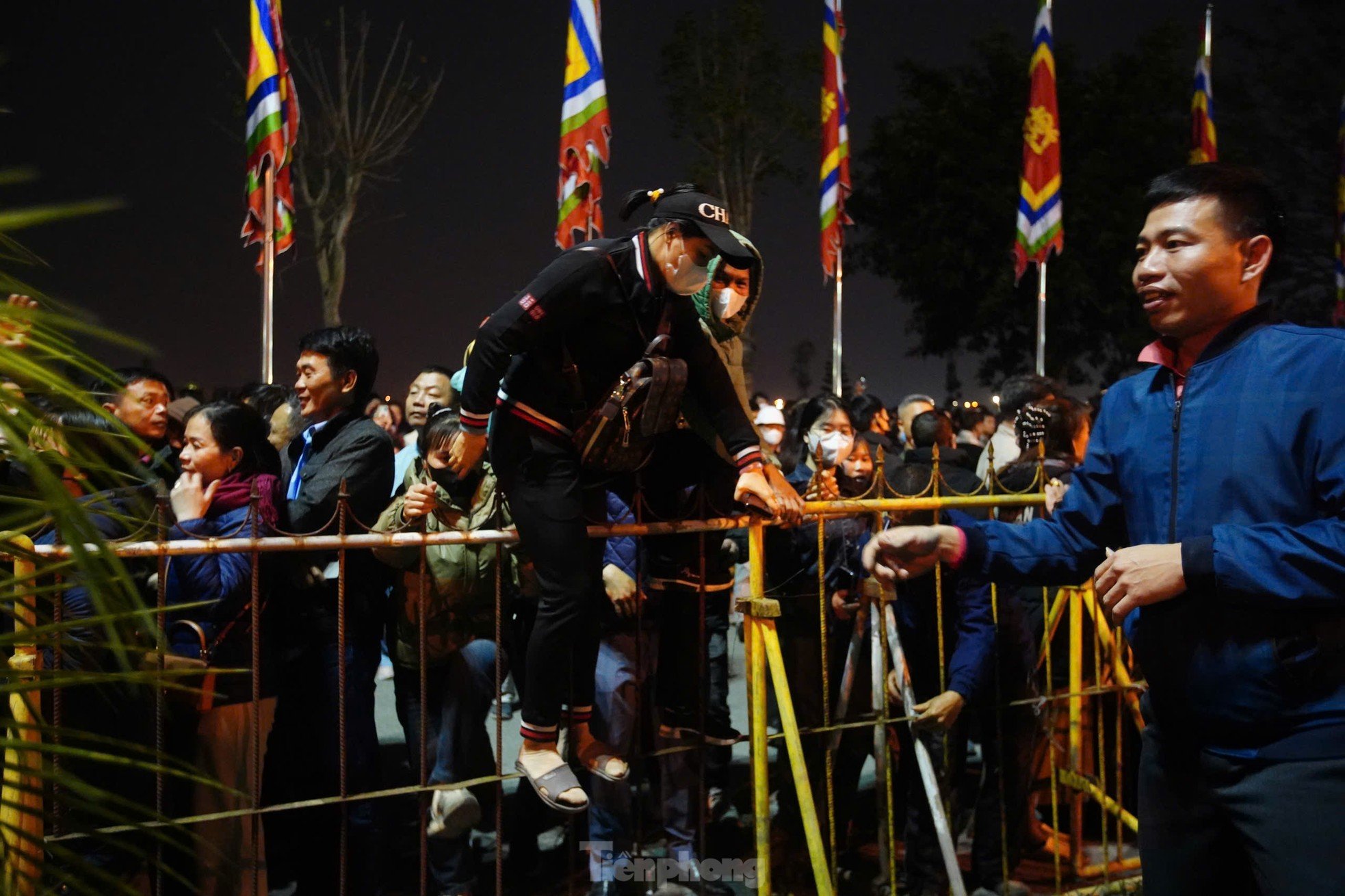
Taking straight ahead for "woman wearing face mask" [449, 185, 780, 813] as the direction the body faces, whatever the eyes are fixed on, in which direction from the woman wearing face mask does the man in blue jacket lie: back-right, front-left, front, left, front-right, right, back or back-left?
front

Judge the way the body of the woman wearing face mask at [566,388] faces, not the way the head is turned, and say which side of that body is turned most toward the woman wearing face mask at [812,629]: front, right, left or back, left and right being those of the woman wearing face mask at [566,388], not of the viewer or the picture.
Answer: left

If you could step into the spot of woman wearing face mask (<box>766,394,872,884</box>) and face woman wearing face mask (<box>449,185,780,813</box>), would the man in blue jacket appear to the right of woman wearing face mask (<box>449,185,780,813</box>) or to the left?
left

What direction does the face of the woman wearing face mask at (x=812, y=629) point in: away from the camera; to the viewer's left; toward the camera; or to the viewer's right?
toward the camera

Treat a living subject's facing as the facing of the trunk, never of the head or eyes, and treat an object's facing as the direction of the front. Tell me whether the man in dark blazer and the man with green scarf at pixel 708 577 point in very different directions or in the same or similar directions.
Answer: same or similar directions

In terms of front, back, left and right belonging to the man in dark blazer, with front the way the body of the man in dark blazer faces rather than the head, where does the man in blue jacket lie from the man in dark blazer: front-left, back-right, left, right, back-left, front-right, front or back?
left

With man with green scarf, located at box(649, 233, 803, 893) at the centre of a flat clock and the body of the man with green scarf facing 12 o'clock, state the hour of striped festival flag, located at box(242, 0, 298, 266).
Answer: The striped festival flag is roughly at 5 o'clock from the man with green scarf.

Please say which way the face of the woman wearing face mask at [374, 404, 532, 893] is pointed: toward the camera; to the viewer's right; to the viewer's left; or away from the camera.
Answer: toward the camera

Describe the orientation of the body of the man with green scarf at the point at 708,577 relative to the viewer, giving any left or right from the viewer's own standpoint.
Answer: facing the viewer

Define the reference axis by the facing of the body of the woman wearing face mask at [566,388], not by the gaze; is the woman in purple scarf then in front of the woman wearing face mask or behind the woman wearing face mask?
behind

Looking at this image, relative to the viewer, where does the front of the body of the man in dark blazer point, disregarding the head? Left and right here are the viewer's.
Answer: facing the viewer and to the left of the viewer

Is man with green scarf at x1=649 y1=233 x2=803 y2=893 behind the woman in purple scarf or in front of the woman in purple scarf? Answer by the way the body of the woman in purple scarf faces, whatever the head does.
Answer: behind

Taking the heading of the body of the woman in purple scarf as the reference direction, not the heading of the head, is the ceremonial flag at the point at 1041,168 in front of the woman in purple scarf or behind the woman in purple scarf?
behind
